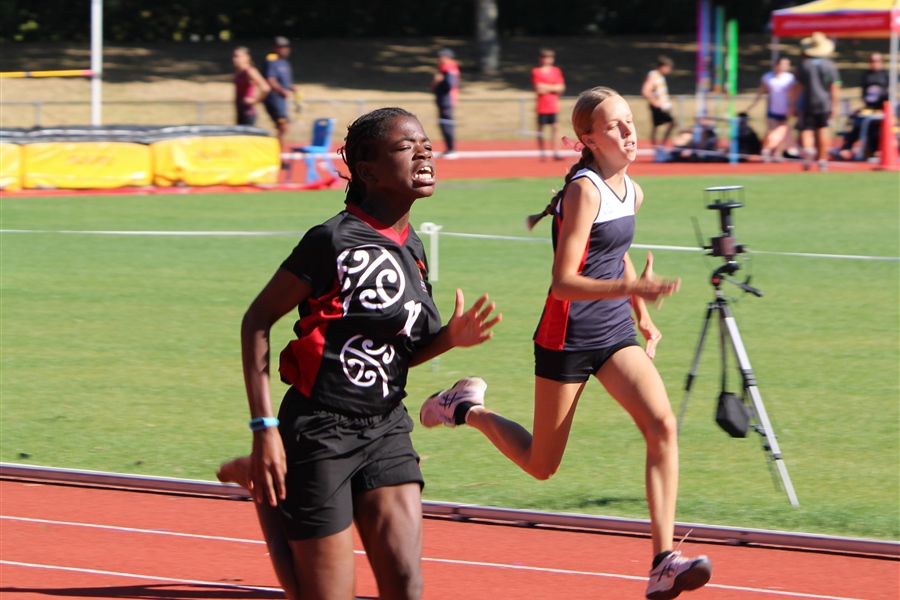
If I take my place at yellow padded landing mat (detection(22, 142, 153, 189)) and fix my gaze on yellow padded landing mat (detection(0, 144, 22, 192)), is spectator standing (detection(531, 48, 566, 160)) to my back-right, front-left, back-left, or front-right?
back-right

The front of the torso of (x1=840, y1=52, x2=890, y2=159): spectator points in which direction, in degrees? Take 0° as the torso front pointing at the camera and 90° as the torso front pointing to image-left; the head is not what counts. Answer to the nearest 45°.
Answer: approximately 45°

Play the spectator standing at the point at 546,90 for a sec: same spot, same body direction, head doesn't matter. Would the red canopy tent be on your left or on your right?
on your left

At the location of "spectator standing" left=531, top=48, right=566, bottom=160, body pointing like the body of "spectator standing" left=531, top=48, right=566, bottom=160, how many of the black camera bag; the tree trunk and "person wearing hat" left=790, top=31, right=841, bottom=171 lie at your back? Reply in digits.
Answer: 1

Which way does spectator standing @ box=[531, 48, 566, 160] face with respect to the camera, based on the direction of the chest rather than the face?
toward the camera

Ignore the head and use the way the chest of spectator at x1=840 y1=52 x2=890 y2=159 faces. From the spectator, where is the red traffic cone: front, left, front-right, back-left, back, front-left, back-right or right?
front-left

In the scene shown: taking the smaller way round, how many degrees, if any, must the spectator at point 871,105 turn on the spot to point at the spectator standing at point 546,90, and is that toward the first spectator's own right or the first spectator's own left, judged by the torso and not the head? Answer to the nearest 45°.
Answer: approximately 45° to the first spectator's own right
